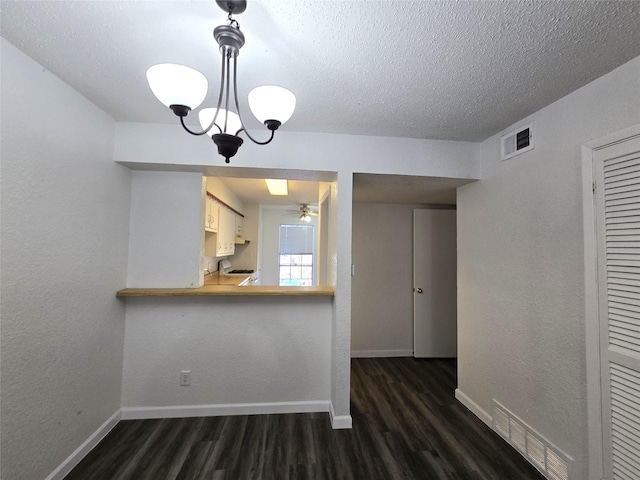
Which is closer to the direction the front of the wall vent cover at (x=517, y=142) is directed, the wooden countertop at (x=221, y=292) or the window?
the wooden countertop

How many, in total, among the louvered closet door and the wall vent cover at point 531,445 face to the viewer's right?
0

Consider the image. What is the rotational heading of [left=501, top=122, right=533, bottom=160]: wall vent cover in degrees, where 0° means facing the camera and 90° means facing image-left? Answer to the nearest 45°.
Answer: approximately 45°

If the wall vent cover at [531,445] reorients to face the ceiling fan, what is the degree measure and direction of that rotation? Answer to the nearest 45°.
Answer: approximately 90° to its right

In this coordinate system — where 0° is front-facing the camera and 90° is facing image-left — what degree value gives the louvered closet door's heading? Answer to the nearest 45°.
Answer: approximately 45°

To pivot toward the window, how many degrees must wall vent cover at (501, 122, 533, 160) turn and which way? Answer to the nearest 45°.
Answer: approximately 90° to its right

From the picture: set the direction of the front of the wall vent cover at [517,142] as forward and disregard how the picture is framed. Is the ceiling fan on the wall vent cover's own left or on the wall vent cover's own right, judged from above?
on the wall vent cover's own right
